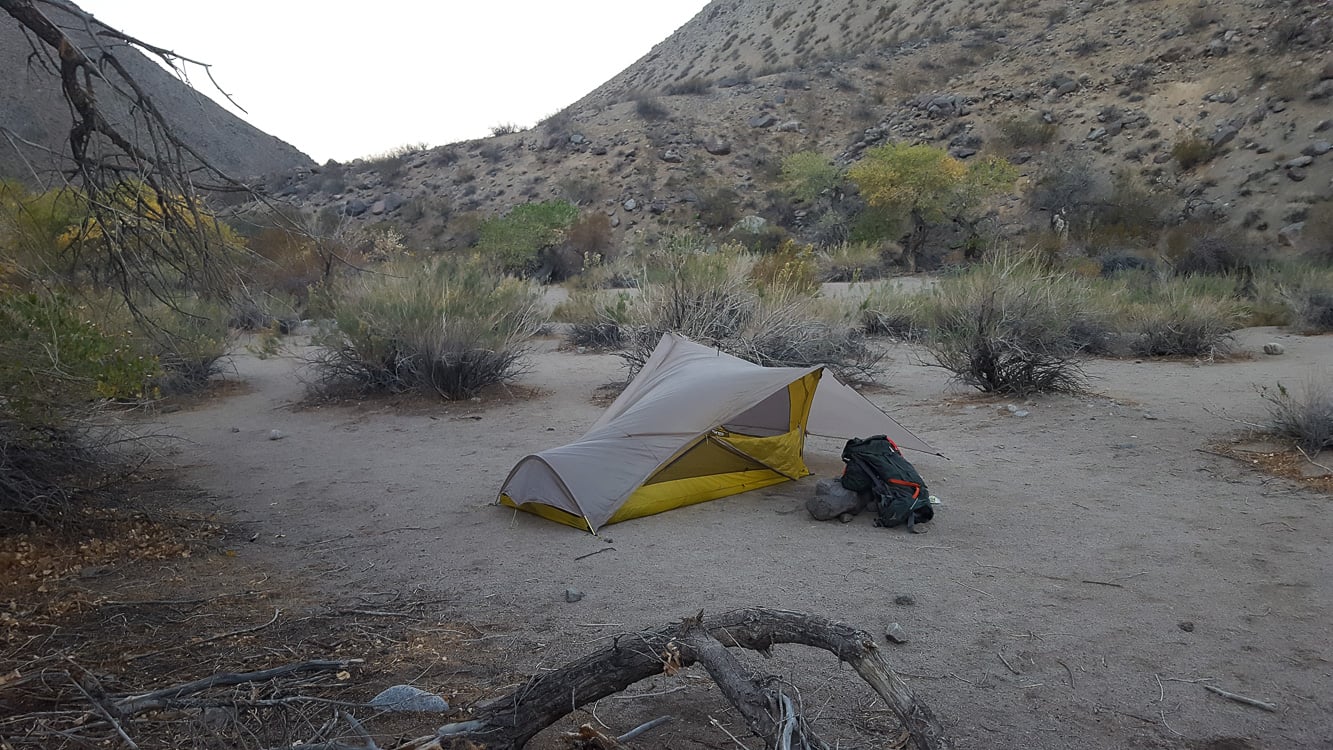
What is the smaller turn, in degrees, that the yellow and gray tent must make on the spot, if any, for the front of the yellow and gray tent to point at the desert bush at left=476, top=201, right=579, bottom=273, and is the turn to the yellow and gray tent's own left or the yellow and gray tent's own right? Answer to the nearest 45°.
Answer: approximately 135° to the yellow and gray tent's own left

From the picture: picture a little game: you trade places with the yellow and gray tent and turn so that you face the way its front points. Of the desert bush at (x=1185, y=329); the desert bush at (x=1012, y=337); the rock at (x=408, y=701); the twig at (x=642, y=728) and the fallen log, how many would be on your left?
2

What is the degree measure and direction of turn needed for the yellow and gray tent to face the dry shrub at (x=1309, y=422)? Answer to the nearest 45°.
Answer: approximately 45° to its left

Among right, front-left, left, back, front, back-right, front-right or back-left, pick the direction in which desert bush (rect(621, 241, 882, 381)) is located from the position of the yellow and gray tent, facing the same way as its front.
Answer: back-left

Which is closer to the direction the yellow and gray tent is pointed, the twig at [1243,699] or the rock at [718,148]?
the twig

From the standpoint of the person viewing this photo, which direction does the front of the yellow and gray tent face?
facing the viewer and to the right of the viewer

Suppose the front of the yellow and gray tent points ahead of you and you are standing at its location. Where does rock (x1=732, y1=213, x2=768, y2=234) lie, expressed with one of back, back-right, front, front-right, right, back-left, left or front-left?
back-left

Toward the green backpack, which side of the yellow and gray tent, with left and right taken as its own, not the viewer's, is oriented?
front

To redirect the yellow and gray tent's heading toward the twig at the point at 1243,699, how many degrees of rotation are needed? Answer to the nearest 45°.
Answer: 0° — it already faces it

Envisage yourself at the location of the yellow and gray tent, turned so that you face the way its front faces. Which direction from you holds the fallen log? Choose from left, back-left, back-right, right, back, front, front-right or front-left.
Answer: front-right

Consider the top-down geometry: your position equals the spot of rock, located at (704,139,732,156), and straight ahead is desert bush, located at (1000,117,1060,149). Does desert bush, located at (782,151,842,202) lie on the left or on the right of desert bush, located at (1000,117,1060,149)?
right

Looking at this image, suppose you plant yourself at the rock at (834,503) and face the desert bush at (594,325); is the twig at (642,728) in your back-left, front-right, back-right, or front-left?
back-left

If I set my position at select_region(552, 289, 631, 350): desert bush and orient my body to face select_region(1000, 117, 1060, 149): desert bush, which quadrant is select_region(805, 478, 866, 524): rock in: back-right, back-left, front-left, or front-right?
back-right

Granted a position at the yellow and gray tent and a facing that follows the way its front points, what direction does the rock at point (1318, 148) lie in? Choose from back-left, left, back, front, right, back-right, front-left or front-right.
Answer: left
